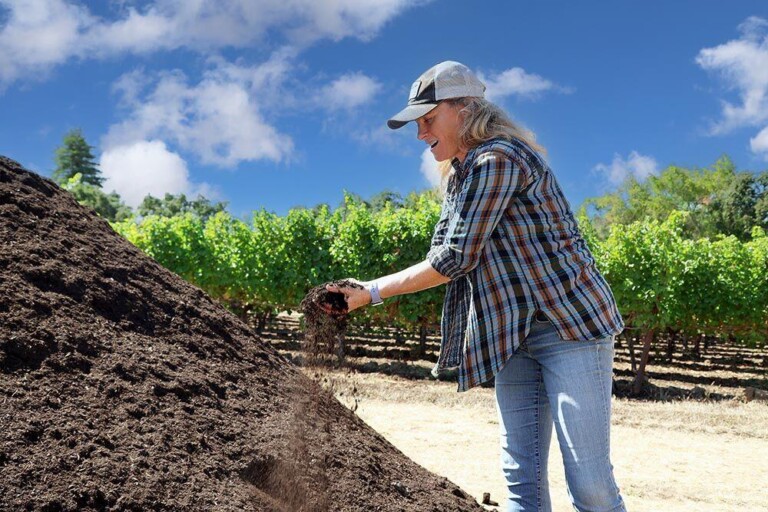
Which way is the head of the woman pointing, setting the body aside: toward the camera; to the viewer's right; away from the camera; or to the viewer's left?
to the viewer's left

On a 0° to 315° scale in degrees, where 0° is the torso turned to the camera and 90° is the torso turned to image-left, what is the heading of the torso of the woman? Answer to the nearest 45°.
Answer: approximately 90°

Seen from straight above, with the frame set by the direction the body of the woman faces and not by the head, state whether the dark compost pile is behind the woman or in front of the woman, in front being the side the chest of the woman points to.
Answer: in front
